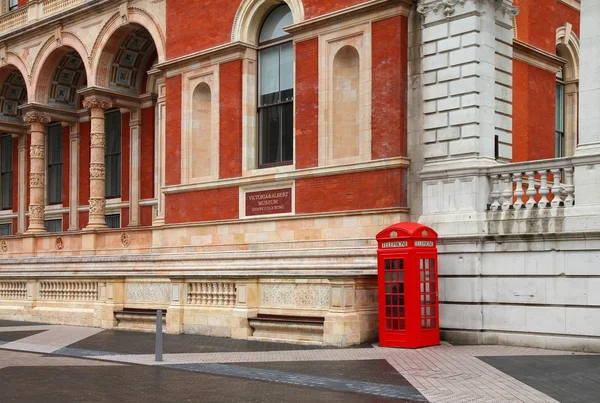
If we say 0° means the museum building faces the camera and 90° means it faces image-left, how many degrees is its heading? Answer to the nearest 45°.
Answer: approximately 45°
